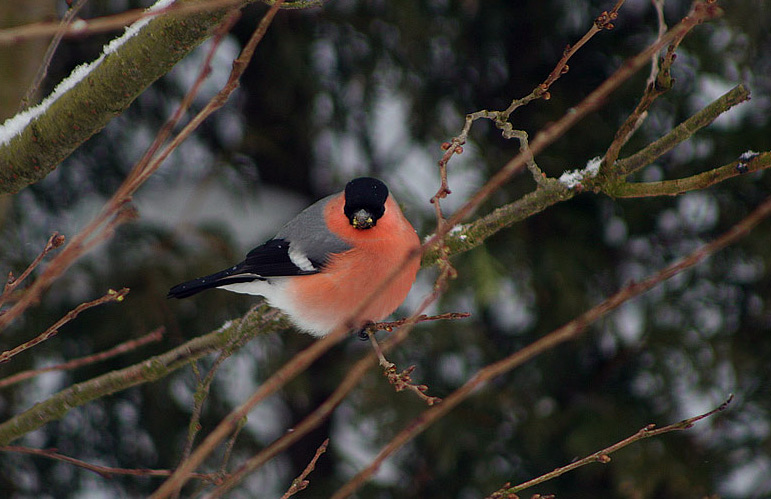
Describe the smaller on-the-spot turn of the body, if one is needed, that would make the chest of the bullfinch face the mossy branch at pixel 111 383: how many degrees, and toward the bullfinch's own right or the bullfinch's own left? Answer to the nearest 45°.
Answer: approximately 90° to the bullfinch's own right

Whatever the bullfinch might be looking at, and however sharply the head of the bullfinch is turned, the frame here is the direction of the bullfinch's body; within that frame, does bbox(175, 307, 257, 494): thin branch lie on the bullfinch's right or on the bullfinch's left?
on the bullfinch's right

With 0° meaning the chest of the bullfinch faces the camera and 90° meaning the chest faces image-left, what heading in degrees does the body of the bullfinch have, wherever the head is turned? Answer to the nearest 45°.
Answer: approximately 315°

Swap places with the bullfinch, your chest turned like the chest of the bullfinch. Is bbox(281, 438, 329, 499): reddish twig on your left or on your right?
on your right

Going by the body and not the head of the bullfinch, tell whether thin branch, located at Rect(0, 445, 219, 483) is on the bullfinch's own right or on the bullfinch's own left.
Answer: on the bullfinch's own right

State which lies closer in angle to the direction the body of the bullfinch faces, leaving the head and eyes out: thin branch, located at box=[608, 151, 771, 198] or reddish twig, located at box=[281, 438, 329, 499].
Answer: the thin branch
